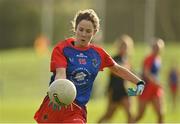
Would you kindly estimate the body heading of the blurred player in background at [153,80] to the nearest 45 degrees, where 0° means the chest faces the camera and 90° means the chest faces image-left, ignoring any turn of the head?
approximately 315°

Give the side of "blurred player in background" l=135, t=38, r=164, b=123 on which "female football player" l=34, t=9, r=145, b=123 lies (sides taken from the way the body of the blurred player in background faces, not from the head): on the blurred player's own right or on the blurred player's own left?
on the blurred player's own right

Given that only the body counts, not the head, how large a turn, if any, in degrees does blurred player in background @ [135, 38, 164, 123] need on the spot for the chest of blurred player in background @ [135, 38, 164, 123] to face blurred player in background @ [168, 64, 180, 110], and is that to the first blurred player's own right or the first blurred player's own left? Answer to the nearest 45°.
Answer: approximately 135° to the first blurred player's own left

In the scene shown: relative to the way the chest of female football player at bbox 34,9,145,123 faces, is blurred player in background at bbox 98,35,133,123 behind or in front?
behind
